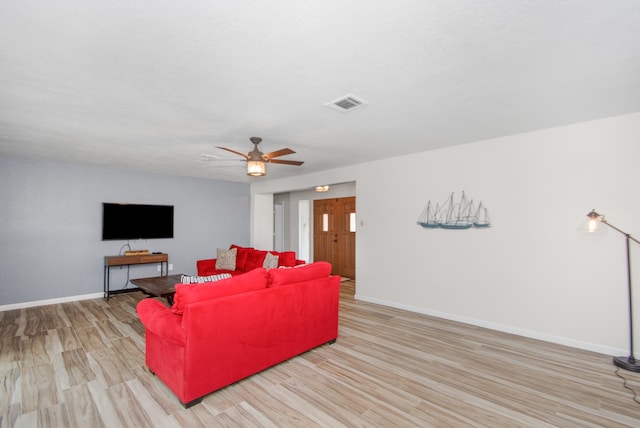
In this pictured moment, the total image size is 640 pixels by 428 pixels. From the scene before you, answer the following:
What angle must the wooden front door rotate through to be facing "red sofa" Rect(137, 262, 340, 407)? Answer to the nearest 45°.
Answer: approximately 45° to its left

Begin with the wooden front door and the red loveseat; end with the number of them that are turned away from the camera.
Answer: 0

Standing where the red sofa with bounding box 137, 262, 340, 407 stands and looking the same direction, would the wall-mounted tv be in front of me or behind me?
in front

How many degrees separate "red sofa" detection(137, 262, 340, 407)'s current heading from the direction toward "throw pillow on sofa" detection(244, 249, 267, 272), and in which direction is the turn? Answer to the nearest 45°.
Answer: approximately 45° to its right

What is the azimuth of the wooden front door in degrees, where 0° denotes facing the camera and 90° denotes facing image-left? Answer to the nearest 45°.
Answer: approximately 45°

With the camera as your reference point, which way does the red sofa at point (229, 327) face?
facing away from the viewer and to the left of the viewer

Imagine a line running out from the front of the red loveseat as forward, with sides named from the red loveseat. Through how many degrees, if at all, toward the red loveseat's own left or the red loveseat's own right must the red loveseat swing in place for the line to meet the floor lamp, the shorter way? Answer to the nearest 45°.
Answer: approximately 90° to the red loveseat's own left
